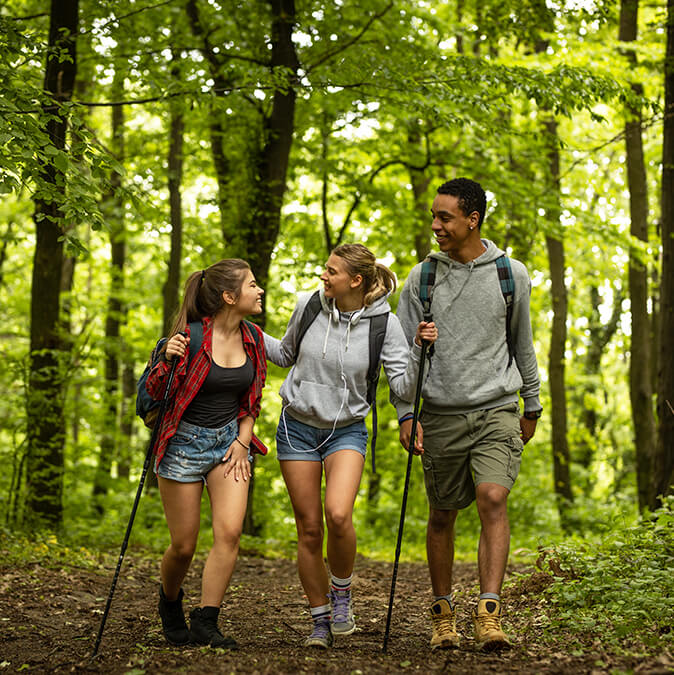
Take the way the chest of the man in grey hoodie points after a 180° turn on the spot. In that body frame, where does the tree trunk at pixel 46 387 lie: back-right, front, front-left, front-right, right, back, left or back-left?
front-left

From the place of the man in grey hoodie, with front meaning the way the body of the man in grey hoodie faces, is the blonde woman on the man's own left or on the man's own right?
on the man's own right

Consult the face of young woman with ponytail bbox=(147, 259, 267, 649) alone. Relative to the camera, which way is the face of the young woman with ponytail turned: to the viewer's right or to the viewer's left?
to the viewer's right

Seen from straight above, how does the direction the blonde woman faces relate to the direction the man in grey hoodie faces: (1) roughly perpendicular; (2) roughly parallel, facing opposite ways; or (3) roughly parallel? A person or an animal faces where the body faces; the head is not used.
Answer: roughly parallel

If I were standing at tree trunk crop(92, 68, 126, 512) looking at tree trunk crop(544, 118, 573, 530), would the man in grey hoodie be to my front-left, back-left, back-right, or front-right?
front-right

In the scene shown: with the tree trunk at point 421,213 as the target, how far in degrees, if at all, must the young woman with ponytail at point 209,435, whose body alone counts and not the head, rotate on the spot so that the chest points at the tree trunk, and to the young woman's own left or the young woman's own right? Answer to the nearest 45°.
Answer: approximately 135° to the young woman's own left

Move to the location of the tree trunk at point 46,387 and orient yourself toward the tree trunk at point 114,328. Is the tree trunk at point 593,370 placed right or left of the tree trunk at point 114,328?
right

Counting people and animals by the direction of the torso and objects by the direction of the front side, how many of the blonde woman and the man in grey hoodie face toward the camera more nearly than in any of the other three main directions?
2

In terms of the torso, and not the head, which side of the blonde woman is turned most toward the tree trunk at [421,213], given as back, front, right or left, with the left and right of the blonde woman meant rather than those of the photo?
back

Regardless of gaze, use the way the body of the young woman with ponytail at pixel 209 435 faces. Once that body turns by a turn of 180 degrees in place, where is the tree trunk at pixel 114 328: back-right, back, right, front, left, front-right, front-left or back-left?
front-right

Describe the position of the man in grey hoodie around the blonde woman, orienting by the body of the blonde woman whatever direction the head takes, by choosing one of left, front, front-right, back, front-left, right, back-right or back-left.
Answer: left

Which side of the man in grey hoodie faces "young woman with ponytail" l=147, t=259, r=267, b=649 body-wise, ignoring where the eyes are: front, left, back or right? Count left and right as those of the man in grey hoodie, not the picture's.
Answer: right

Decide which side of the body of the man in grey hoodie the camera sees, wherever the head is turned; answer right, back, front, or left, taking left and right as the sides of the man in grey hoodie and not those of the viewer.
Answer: front

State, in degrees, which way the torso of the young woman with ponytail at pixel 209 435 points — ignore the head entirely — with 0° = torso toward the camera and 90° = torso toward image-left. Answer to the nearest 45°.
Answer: approximately 315°
